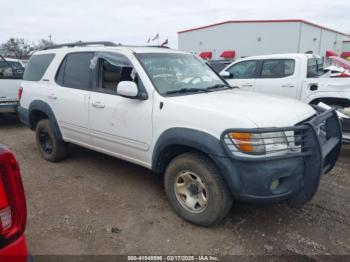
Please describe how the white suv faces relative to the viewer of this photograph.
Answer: facing the viewer and to the right of the viewer

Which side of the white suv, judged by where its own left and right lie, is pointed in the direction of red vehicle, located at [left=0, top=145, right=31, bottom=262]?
right

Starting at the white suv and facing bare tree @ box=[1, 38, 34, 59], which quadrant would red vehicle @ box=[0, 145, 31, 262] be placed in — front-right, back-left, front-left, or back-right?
back-left

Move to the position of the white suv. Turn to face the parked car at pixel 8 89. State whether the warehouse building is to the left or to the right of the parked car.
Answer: right

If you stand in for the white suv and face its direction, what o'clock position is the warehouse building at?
The warehouse building is roughly at 8 o'clock from the white suv.

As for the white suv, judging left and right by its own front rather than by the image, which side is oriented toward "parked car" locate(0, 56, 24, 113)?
back

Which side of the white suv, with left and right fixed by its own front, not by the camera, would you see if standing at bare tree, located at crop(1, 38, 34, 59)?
back

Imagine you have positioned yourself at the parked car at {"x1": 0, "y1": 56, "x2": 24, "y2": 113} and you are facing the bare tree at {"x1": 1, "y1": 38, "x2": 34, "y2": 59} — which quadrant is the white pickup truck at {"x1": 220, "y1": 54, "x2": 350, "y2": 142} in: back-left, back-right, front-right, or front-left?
back-right

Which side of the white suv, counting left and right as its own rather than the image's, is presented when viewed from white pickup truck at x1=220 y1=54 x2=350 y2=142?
left
